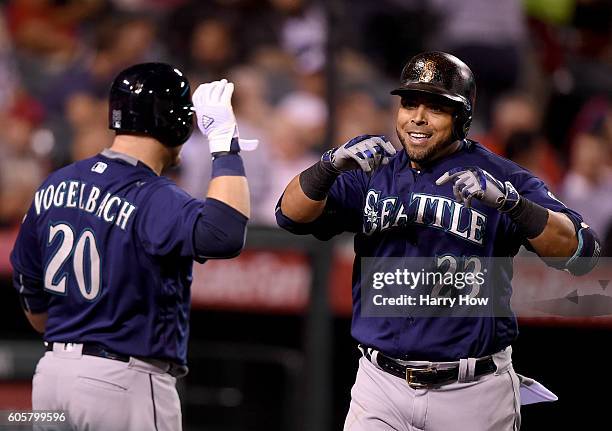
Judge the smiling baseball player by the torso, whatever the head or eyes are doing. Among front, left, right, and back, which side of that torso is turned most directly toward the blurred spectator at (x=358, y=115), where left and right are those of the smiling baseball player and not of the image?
back

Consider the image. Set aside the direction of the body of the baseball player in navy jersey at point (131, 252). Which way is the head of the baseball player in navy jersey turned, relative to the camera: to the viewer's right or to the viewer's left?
to the viewer's right

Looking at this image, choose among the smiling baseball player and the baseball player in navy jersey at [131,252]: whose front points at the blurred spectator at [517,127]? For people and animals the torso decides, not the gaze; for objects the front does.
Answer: the baseball player in navy jersey

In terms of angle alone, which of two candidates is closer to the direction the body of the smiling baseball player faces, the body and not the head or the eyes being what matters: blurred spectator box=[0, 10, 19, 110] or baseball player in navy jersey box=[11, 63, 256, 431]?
the baseball player in navy jersey

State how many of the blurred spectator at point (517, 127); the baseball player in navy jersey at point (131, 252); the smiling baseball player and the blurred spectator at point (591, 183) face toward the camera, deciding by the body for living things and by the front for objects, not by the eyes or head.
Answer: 3

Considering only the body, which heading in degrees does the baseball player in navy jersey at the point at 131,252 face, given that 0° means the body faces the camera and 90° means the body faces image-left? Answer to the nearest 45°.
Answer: approximately 225°

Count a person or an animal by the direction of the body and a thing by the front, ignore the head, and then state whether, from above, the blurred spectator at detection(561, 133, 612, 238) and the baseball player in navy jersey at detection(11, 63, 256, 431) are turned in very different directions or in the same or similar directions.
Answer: very different directions
